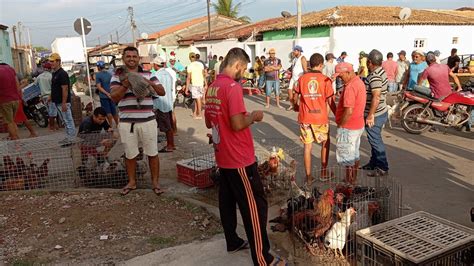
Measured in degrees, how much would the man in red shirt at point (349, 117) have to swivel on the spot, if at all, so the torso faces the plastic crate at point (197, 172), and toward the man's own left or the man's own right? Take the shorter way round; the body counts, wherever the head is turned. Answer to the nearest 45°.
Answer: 0° — they already face it

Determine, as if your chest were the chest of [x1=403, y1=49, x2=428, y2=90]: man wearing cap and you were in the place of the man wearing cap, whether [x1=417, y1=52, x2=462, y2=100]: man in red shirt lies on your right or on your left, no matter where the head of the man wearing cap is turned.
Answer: on your left

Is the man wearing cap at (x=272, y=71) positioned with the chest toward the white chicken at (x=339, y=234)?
yes

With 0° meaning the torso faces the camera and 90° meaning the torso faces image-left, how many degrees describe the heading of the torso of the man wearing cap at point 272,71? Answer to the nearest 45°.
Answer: approximately 0°

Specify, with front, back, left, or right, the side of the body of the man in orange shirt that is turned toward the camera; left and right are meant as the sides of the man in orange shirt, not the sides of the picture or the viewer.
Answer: back

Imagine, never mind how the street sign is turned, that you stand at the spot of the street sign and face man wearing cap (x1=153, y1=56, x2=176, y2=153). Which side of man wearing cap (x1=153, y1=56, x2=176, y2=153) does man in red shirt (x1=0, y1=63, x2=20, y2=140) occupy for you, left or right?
right
